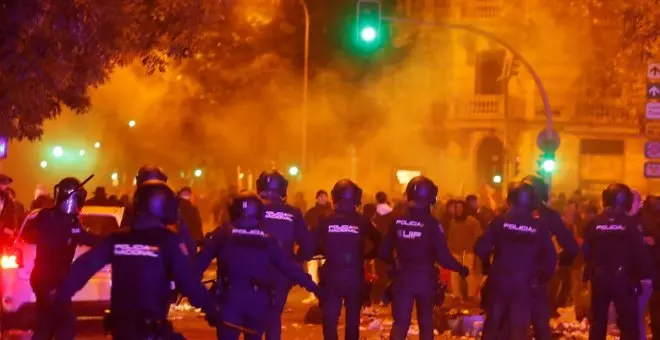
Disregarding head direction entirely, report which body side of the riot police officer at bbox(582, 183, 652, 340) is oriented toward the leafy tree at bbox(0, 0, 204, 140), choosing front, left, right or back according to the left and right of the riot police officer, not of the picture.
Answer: left

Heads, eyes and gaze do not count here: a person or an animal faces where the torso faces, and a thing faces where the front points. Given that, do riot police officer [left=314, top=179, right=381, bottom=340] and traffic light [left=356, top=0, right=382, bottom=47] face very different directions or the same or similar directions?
very different directions

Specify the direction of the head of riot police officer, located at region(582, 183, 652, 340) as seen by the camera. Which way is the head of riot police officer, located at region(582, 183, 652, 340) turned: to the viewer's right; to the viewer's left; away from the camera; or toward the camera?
away from the camera

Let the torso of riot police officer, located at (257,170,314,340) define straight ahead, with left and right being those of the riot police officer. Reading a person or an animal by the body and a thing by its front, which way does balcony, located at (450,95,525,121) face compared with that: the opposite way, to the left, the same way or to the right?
the opposite way

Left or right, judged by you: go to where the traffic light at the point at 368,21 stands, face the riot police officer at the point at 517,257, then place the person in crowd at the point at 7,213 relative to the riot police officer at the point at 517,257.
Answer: right

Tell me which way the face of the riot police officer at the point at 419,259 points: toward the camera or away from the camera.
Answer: away from the camera

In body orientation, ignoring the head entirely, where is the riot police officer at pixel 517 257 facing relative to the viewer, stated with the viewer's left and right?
facing away from the viewer

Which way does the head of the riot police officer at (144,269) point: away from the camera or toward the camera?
away from the camera

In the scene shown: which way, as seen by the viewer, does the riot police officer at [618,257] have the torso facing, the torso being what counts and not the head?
away from the camera

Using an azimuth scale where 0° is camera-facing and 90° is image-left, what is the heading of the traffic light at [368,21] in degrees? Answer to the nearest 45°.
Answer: approximately 0°
